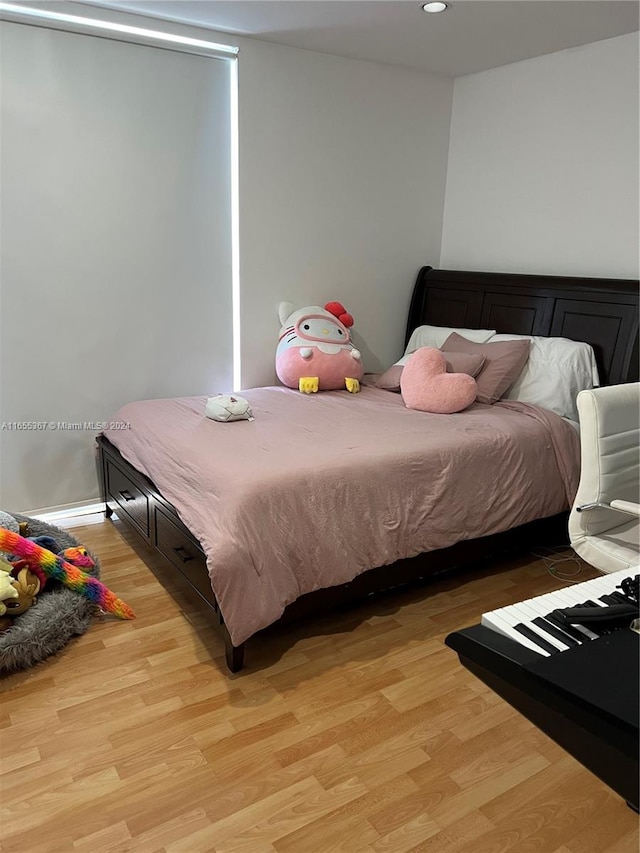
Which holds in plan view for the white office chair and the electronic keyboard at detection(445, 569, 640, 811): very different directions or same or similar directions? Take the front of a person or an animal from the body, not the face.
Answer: very different directions

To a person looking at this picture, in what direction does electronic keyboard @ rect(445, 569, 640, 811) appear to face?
facing away from the viewer and to the left of the viewer

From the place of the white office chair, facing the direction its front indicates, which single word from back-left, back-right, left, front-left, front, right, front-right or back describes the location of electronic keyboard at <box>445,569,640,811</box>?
front-right

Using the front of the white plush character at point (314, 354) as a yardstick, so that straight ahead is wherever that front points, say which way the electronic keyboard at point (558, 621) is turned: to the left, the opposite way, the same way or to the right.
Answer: the opposite way

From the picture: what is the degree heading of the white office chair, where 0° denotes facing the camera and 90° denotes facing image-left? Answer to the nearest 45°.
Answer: approximately 315°

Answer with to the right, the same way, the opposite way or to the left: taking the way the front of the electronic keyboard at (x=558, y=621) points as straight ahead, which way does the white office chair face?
the opposite way

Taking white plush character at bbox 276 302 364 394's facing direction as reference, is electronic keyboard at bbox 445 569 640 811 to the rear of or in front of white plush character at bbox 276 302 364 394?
in front

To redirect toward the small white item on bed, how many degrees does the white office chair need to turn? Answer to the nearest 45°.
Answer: approximately 135° to its right

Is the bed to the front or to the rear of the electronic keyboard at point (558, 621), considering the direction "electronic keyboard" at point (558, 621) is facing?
to the front

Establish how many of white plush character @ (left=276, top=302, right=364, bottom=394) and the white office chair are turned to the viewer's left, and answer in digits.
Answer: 0

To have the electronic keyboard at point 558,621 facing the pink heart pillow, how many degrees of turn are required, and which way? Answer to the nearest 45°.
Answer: approximately 45° to its right
